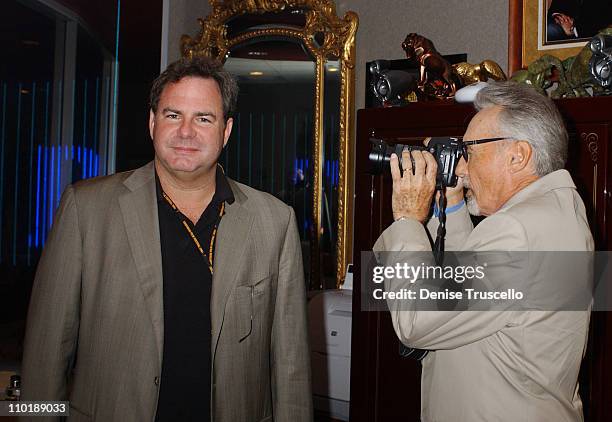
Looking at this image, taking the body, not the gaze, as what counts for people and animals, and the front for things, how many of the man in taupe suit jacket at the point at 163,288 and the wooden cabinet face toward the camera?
2

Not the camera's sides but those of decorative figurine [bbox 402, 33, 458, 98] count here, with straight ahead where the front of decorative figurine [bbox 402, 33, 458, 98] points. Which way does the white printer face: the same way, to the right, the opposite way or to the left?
to the left

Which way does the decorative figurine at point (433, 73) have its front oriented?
to the viewer's left

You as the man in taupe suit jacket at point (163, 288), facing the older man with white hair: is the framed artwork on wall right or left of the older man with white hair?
left

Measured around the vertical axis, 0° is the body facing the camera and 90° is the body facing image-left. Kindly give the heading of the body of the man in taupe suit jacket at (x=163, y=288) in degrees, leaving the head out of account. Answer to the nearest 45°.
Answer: approximately 0°

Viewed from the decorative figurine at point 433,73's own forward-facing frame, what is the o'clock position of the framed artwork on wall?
The framed artwork on wall is roughly at 5 o'clock from the decorative figurine.

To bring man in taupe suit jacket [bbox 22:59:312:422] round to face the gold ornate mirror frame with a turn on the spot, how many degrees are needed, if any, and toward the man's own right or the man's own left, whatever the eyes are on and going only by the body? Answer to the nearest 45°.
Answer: approximately 135° to the man's own left

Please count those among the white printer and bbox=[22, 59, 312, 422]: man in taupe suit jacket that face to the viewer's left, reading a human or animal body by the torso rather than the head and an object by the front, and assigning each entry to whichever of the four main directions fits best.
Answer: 0

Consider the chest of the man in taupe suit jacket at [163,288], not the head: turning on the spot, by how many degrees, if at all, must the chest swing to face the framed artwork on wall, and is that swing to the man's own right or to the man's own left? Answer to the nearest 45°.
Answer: approximately 135° to the man's own left

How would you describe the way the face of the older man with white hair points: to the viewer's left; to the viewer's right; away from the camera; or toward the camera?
to the viewer's left

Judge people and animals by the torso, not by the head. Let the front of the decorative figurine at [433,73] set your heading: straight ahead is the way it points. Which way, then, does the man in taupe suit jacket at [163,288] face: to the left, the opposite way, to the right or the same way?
to the left
